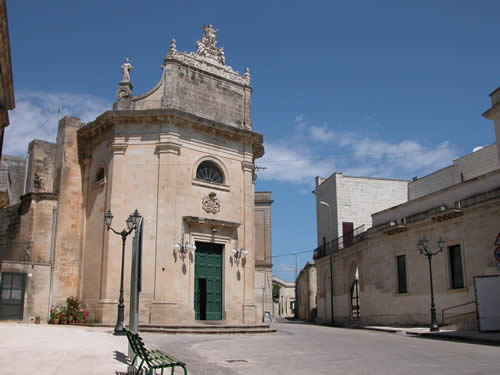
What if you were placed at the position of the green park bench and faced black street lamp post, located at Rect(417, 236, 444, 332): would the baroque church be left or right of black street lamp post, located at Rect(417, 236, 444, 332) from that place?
left

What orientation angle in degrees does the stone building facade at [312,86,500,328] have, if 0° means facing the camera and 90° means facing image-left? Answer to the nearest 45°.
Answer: approximately 45°

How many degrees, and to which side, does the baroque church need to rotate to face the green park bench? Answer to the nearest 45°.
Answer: approximately 45° to its right

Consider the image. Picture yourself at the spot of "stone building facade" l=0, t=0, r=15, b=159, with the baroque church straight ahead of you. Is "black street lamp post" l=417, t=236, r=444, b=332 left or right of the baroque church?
right

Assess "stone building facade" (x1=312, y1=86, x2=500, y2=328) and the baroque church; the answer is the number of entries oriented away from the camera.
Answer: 0

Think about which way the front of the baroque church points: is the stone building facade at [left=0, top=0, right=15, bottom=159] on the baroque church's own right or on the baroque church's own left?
on the baroque church's own right

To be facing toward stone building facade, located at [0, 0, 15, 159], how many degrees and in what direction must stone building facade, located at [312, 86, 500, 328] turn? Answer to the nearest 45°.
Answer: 0° — it already faces it

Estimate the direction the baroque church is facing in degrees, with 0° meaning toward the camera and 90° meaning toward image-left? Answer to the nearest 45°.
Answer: approximately 315°

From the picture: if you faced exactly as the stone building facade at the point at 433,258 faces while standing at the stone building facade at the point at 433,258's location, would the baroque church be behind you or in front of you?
in front
